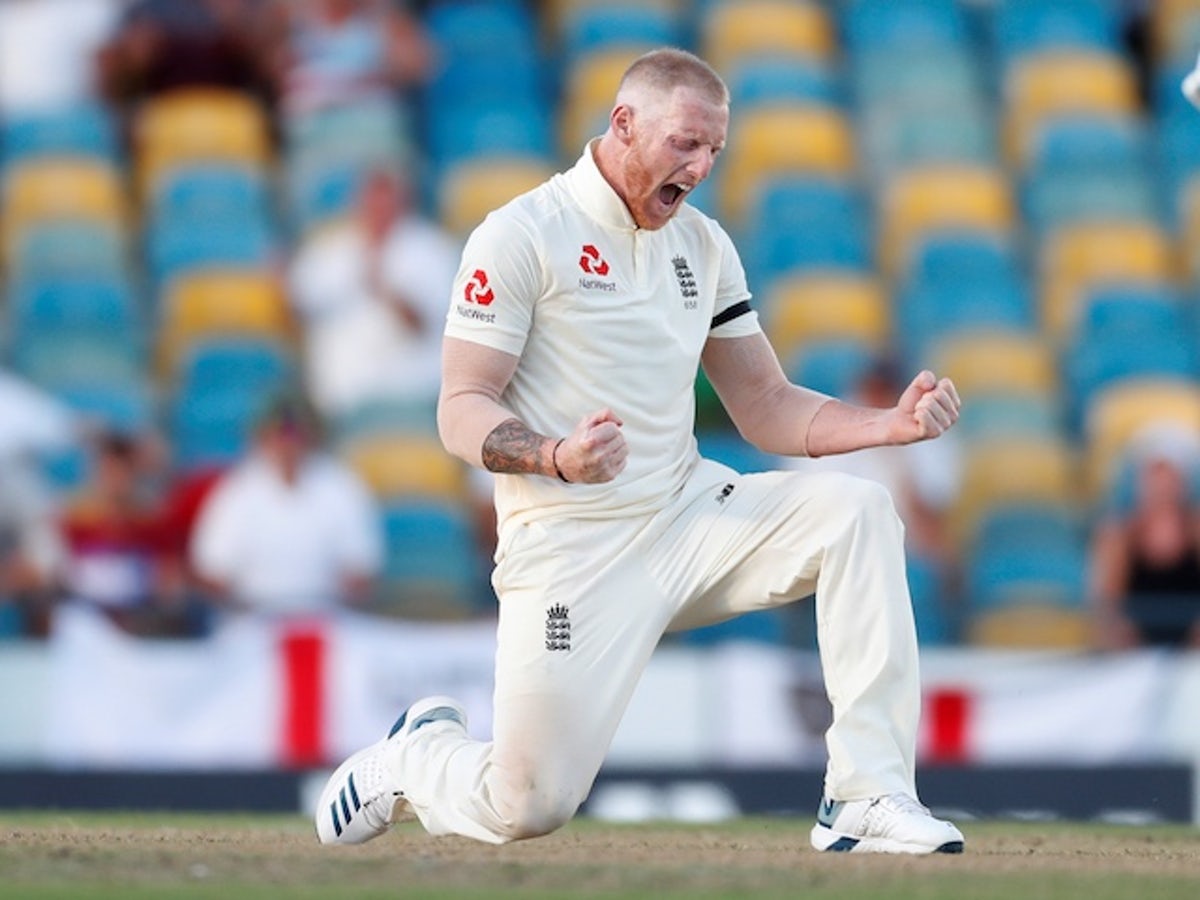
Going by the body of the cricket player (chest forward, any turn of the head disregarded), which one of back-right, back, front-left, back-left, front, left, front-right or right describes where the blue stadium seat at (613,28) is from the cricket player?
back-left

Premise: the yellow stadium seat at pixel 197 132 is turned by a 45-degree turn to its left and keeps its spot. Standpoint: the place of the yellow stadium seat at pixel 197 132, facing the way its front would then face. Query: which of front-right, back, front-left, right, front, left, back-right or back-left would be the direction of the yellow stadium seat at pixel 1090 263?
front-left

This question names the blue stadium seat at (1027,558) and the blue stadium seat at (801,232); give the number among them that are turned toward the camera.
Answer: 2

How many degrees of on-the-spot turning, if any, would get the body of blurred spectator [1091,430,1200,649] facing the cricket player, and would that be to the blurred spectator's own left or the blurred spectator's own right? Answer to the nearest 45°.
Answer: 0° — they already face them

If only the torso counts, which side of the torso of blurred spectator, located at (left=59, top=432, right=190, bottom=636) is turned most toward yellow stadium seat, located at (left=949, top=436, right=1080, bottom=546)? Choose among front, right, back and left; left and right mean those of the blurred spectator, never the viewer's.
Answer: left

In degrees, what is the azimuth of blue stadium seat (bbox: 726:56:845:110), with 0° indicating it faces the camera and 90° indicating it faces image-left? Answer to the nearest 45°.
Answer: approximately 0°

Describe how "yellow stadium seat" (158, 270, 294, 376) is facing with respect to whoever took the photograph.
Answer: facing the viewer

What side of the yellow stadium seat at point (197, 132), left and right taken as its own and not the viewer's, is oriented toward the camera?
front

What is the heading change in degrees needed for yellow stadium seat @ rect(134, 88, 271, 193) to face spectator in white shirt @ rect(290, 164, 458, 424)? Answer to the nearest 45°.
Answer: approximately 45° to its left

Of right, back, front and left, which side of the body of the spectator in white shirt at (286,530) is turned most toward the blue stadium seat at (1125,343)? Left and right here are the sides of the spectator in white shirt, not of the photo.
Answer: left

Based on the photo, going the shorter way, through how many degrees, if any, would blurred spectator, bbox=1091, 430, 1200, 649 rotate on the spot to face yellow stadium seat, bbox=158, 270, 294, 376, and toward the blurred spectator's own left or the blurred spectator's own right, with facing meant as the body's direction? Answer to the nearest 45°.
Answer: approximately 90° to the blurred spectator's own right
